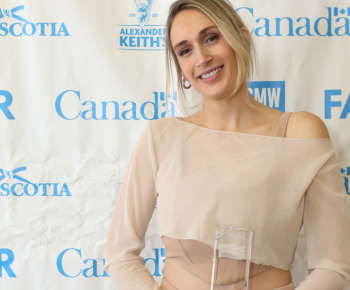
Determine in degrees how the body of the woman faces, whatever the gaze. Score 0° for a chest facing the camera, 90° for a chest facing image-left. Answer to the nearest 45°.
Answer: approximately 0°
